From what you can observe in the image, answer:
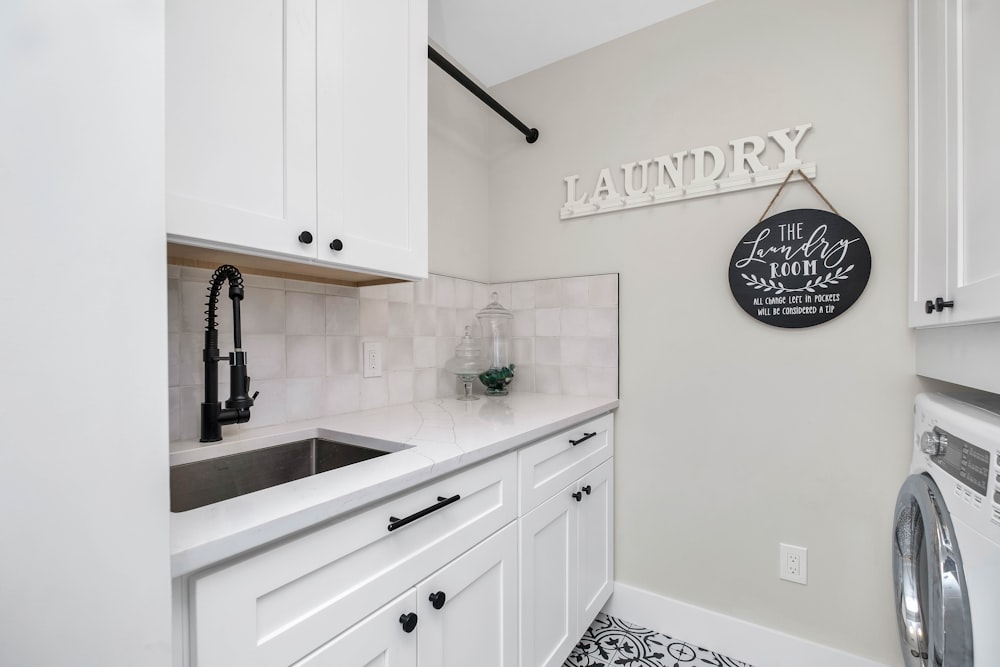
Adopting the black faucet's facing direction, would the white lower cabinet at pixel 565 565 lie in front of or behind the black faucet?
in front

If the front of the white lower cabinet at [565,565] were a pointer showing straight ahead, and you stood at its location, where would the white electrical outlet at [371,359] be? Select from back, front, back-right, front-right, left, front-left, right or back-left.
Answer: back-right

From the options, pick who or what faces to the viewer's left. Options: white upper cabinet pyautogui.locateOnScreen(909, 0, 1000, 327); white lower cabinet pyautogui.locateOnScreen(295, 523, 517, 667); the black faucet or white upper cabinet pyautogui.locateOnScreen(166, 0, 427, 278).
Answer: white upper cabinet pyautogui.locateOnScreen(909, 0, 1000, 327)

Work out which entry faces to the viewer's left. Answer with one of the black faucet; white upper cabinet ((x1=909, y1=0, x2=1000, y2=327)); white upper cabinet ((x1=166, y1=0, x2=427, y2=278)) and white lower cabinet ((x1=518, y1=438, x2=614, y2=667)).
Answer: white upper cabinet ((x1=909, y1=0, x2=1000, y2=327))

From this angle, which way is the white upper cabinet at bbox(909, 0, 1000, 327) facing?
to the viewer's left

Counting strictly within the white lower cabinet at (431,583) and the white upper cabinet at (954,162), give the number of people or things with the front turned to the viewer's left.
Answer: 1

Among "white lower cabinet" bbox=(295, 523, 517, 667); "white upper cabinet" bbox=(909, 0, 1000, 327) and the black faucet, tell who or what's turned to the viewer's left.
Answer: the white upper cabinet

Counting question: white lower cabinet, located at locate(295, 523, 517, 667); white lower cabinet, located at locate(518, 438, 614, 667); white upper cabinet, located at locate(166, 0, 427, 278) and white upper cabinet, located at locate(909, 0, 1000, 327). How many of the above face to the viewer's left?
1

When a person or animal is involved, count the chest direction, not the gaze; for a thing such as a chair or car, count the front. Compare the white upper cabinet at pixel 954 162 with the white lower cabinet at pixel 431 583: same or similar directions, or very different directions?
very different directions

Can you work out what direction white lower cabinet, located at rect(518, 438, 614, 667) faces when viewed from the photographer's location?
facing the viewer and to the right of the viewer

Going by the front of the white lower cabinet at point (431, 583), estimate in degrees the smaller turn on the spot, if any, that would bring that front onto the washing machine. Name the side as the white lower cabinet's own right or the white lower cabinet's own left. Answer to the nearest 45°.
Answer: approximately 45° to the white lower cabinet's own left
